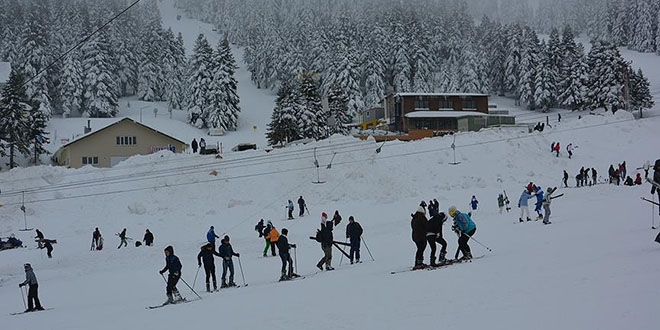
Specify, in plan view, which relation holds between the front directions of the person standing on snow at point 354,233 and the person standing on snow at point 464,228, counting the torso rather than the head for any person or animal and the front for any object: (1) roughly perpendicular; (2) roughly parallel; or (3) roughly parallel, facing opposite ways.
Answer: roughly perpendicular

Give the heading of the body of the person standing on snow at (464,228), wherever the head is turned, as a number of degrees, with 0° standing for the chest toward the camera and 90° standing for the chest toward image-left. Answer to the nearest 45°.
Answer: approximately 90°

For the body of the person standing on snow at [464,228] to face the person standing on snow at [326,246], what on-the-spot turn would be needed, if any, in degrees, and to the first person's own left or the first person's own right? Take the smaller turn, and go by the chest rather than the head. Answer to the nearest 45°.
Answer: approximately 45° to the first person's own right
